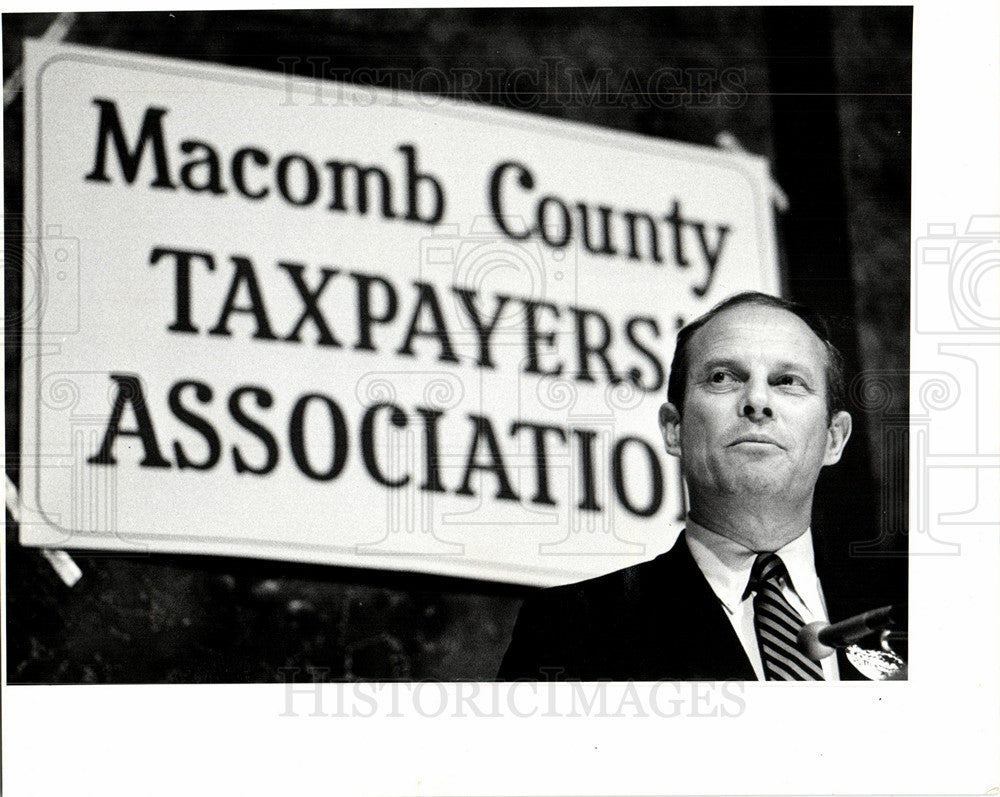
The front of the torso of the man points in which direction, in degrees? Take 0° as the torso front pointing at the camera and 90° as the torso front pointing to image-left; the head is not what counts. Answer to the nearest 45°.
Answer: approximately 315°

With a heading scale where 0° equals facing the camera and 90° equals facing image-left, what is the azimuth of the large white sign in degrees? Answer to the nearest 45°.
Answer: approximately 315°
